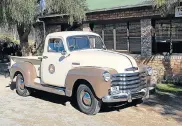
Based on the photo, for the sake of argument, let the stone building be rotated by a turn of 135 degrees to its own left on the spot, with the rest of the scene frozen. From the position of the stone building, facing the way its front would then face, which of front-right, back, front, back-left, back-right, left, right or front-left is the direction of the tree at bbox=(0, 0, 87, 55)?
back

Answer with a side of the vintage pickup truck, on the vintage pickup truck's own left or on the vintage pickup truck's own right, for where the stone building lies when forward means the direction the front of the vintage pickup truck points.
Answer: on the vintage pickup truck's own left

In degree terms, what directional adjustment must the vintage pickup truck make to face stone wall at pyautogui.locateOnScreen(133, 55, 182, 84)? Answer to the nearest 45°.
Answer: approximately 90° to its left

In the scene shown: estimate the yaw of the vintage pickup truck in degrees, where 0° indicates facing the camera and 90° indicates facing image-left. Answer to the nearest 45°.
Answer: approximately 315°

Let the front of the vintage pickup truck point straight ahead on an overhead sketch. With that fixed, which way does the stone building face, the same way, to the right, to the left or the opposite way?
to the right

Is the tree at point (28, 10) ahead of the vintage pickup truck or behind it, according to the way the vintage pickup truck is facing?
behind

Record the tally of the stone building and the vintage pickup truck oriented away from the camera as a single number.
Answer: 0

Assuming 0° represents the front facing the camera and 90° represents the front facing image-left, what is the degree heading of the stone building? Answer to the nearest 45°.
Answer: approximately 45°
